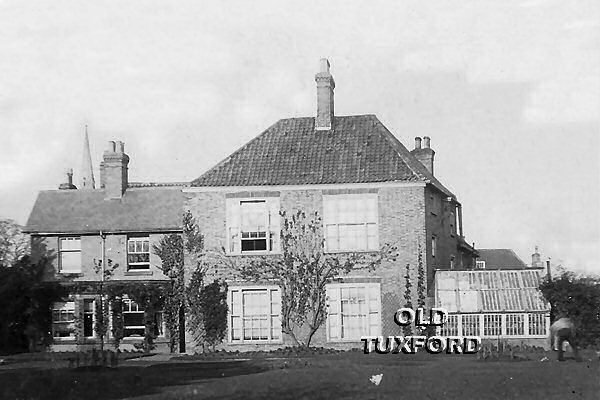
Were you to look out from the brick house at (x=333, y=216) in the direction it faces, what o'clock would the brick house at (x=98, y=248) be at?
the brick house at (x=98, y=248) is roughly at 4 o'clock from the brick house at (x=333, y=216).

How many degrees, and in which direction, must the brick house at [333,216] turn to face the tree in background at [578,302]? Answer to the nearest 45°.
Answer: approximately 90° to its left

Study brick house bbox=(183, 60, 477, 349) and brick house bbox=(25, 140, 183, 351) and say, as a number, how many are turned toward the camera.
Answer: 2

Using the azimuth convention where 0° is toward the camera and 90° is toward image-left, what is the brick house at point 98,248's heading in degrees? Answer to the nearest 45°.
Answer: approximately 0°

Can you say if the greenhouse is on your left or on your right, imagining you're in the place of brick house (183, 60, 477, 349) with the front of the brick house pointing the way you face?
on your left

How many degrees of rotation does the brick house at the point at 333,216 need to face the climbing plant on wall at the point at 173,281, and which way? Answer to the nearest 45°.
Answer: approximately 135° to its right

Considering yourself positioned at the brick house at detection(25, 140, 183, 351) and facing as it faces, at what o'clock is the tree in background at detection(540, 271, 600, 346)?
The tree in background is roughly at 10 o'clock from the brick house.

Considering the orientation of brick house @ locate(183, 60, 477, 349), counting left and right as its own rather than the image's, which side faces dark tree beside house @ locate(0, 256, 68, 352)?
right

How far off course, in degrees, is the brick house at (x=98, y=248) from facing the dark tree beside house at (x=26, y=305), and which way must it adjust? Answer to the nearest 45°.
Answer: approximately 90° to its right
